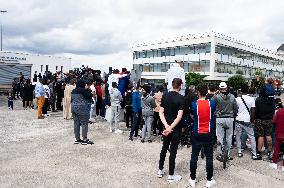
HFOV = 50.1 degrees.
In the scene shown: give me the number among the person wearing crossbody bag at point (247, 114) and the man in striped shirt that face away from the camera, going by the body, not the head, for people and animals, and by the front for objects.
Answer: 2

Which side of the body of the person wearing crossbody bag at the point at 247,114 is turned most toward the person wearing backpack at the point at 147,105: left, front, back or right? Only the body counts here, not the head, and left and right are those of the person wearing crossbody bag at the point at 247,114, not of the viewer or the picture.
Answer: left

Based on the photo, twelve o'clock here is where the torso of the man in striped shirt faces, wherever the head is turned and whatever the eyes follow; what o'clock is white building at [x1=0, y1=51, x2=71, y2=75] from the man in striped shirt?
The white building is roughly at 11 o'clock from the man in striped shirt.

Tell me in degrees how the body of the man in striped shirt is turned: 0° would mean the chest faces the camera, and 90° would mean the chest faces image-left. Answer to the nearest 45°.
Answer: approximately 180°

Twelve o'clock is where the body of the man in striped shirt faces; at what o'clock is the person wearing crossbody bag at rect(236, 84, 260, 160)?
The person wearing crossbody bag is roughly at 1 o'clock from the man in striped shirt.

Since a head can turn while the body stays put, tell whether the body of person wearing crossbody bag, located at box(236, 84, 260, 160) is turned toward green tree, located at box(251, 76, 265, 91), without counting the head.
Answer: yes

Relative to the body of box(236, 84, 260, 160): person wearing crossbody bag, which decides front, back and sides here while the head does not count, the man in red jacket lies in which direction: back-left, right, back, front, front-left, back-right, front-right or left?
back-right

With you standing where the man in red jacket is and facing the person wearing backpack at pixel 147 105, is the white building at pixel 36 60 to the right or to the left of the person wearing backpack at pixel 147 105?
right

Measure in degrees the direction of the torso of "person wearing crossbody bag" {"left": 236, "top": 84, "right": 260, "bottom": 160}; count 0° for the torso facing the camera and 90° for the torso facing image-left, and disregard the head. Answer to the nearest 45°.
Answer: approximately 180°
